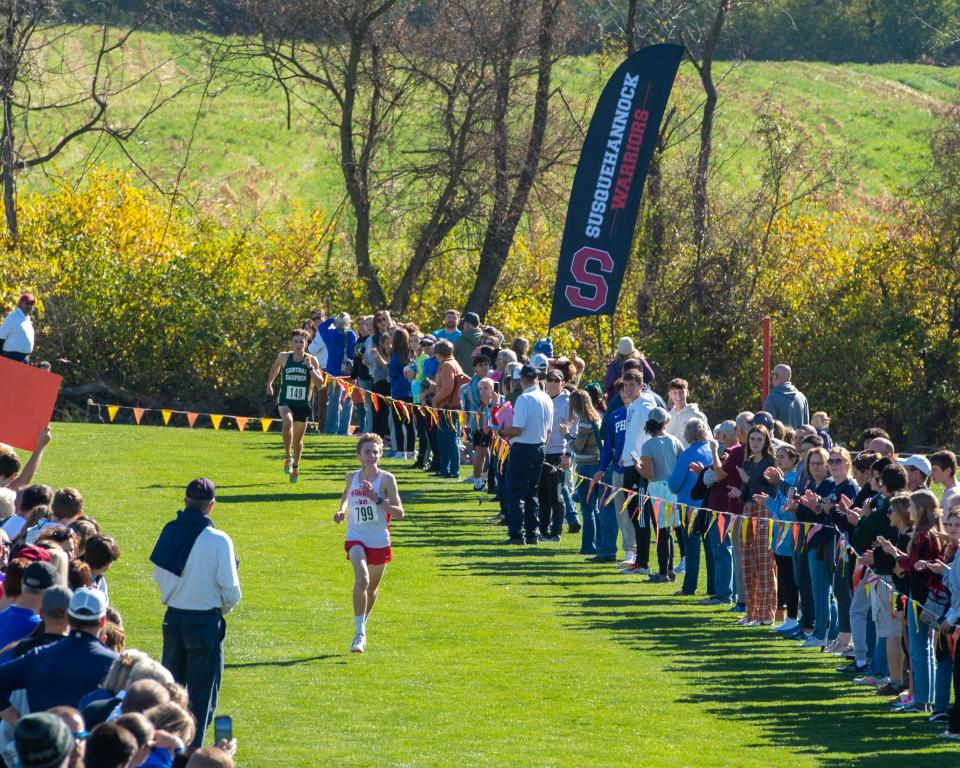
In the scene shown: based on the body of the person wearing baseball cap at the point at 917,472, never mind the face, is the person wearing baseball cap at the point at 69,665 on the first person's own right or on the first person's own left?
on the first person's own left

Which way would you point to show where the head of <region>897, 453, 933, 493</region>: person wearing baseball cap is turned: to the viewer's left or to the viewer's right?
to the viewer's left

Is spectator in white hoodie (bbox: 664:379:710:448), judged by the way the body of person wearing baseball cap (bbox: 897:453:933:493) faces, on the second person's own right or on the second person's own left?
on the second person's own right

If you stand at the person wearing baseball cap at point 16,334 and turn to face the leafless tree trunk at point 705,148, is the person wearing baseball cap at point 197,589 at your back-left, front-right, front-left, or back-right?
back-right

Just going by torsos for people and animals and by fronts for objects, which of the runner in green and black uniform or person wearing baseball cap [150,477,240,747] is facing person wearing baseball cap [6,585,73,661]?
the runner in green and black uniform

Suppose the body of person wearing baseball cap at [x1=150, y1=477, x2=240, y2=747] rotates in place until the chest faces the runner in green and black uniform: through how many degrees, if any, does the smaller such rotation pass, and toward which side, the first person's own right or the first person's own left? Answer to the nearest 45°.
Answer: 0° — they already face them

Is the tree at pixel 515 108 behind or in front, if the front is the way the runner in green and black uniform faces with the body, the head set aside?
behind

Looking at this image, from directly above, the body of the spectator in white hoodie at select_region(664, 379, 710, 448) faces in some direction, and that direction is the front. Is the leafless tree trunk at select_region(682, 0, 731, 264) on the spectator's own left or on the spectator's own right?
on the spectator's own right

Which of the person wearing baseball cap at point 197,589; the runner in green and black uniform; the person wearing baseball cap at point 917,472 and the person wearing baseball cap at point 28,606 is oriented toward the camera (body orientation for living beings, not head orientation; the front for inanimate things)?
the runner in green and black uniform

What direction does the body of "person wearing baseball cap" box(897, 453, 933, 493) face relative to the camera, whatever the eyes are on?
to the viewer's left

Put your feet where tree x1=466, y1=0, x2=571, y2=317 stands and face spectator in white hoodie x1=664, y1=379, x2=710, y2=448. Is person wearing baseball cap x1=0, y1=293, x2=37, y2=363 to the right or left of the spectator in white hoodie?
right

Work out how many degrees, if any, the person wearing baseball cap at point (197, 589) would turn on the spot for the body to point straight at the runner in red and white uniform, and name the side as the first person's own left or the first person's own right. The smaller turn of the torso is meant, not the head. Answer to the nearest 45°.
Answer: approximately 45° to the first person's own right
